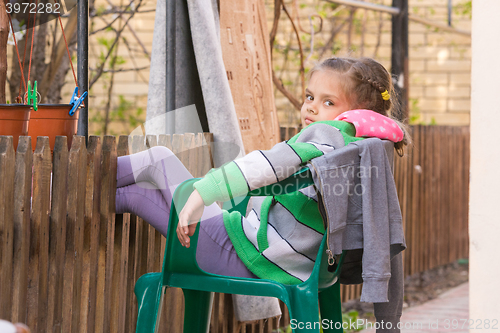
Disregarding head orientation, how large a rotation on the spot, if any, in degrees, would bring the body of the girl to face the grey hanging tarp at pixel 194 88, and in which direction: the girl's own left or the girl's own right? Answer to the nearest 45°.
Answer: approximately 45° to the girl's own right

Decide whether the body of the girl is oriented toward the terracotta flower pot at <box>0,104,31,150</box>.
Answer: yes

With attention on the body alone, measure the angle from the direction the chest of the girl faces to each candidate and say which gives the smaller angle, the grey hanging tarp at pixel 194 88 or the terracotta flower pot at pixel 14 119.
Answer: the terracotta flower pot

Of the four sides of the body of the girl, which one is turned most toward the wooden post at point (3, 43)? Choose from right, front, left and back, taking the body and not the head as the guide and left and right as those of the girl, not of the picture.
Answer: front

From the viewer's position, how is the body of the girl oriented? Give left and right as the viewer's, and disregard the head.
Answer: facing to the left of the viewer

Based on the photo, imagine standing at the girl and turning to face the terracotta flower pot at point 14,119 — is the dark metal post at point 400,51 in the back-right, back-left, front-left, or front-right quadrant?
back-right

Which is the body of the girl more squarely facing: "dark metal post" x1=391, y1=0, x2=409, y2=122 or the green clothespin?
the green clothespin

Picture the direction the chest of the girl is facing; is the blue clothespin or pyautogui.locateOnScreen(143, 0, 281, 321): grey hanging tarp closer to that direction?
the blue clothespin

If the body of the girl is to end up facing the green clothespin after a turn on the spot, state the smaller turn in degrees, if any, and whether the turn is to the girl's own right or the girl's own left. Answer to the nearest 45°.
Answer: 0° — they already face it

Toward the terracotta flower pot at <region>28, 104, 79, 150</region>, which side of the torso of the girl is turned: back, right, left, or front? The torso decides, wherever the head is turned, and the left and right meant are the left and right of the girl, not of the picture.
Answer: front
